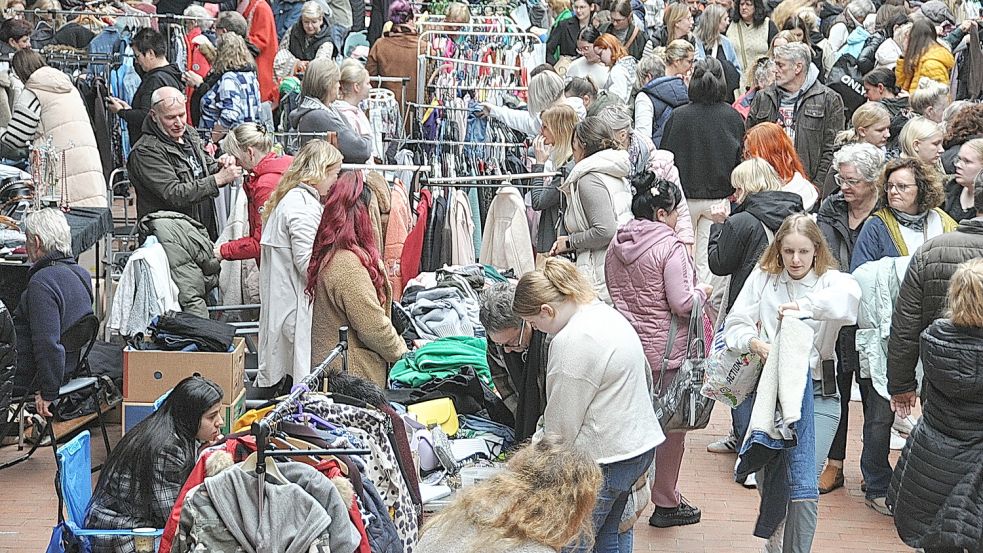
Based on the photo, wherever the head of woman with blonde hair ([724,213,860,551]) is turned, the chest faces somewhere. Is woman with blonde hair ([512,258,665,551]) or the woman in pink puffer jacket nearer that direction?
the woman with blonde hair

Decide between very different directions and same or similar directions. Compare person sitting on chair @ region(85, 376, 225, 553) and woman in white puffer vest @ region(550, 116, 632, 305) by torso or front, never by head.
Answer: very different directions

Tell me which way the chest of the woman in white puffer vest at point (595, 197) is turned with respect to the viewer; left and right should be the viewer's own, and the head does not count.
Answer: facing to the left of the viewer

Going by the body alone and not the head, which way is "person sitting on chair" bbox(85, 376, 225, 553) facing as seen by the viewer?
to the viewer's right

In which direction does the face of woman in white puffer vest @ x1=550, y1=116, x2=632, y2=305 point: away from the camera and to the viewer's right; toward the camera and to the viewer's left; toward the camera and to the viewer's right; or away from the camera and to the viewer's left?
away from the camera and to the viewer's left

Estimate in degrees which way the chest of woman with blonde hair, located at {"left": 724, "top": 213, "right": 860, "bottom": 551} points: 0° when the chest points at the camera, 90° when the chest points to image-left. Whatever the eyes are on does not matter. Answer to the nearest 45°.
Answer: approximately 0°

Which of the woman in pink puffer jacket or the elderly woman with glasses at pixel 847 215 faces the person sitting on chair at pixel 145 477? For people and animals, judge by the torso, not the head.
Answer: the elderly woman with glasses

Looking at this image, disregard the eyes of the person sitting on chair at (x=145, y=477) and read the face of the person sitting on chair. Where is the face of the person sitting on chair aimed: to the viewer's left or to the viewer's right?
to the viewer's right
